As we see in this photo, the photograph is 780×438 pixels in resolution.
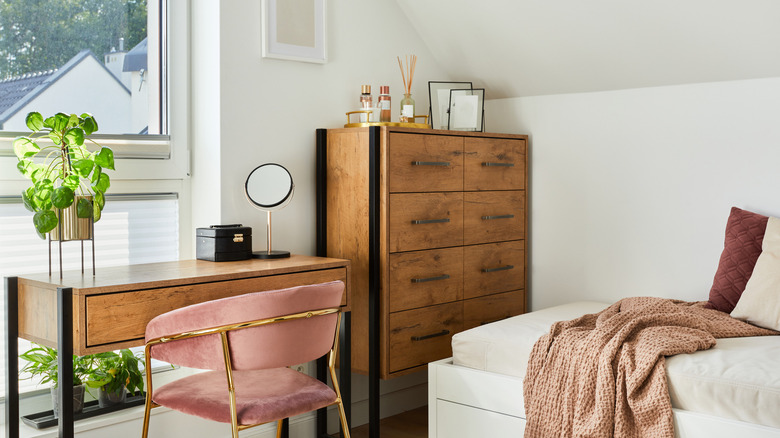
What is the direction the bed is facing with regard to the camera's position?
facing away from the viewer and to the left of the viewer

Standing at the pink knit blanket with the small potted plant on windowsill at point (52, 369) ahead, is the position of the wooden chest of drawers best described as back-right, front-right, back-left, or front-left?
front-right

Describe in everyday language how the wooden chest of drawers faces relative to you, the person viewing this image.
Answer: facing the viewer and to the right of the viewer

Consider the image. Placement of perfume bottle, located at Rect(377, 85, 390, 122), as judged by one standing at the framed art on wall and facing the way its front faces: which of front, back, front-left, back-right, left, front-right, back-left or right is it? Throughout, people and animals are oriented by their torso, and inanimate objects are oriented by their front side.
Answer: front-left

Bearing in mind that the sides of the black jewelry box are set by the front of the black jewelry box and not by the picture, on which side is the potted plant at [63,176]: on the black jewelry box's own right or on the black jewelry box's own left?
on the black jewelry box's own right

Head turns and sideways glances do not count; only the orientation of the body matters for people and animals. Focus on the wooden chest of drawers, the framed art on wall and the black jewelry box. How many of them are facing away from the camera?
0

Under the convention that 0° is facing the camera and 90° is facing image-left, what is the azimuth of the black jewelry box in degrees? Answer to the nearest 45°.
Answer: approximately 315°
